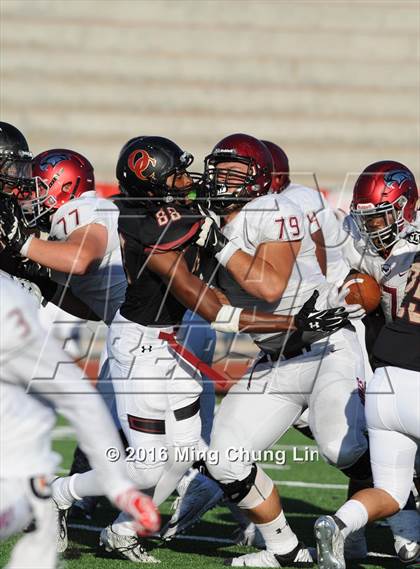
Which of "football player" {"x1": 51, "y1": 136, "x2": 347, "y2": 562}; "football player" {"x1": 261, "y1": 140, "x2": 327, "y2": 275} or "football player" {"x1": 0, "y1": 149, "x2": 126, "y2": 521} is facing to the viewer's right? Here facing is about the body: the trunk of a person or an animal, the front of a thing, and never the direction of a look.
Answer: "football player" {"x1": 51, "y1": 136, "x2": 347, "y2": 562}

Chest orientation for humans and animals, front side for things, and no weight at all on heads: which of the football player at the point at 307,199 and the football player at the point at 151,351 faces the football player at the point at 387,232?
the football player at the point at 151,351

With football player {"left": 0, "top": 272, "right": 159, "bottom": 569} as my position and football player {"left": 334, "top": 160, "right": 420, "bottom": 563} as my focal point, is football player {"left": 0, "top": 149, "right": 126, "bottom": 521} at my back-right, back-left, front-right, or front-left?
front-left

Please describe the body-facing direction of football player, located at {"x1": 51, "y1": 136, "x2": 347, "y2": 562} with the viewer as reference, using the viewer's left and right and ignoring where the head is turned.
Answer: facing to the right of the viewer

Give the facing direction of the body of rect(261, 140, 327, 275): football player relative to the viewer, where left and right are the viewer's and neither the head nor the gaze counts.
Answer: facing to the left of the viewer

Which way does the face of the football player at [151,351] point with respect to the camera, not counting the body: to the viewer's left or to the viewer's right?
to the viewer's right

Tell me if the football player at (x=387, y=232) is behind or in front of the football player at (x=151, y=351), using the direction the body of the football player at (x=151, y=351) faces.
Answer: in front

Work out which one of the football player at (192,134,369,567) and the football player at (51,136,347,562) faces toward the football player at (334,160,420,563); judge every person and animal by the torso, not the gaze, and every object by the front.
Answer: the football player at (51,136,347,562)
